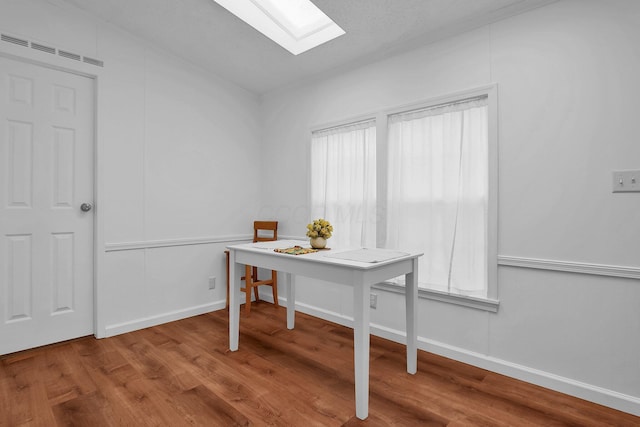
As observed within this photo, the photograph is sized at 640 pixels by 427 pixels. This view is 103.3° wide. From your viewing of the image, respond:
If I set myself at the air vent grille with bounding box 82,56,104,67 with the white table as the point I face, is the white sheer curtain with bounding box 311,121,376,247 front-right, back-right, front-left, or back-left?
front-left

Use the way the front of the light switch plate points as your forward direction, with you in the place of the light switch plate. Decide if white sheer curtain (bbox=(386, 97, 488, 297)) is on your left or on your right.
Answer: on your right

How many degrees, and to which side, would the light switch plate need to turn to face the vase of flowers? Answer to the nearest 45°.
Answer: approximately 45° to its right

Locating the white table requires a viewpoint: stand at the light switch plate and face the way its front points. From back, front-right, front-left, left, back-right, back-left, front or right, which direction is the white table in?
front-right

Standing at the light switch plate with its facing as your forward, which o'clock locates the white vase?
The white vase is roughly at 2 o'clock from the light switch plate.

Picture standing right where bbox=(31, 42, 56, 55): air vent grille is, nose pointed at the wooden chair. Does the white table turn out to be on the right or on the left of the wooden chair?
right

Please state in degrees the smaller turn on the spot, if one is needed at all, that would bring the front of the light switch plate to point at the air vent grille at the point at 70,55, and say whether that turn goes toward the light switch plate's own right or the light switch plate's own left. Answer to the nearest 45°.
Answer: approximately 45° to the light switch plate's own right

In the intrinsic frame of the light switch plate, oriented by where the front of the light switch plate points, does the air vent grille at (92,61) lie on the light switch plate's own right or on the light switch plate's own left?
on the light switch plate's own right

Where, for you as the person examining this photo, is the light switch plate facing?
facing the viewer

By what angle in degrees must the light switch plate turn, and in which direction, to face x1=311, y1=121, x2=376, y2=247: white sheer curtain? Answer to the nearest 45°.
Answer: approximately 90° to its right
